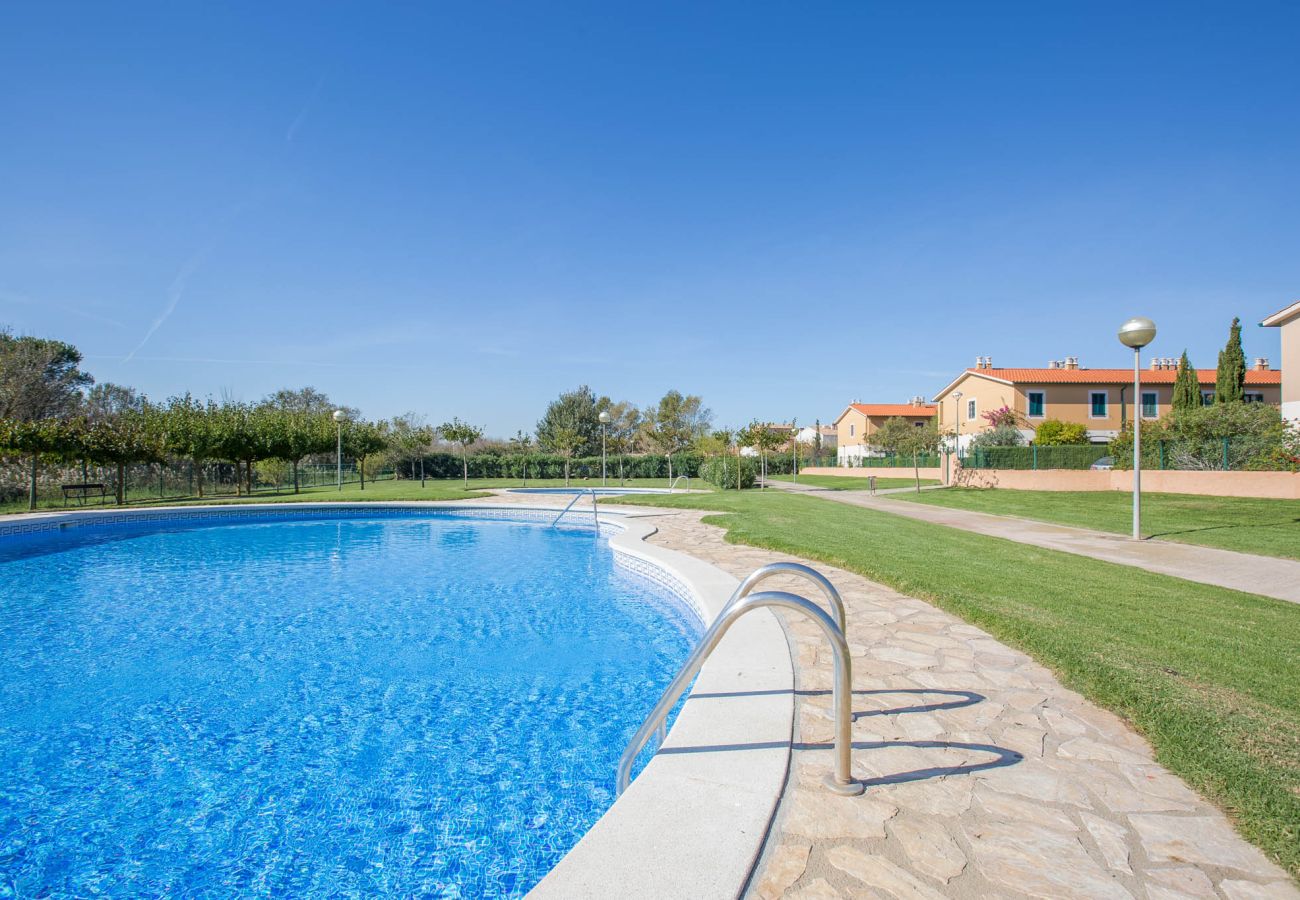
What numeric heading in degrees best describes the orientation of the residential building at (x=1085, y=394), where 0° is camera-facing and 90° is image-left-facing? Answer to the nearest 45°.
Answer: approximately 0°

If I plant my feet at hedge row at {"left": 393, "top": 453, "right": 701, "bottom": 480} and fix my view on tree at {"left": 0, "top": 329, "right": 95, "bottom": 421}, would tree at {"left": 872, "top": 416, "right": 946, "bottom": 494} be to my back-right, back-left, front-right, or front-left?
back-left

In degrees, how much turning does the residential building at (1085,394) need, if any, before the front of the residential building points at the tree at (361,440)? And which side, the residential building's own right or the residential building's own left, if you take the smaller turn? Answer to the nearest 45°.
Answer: approximately 45° to the residential building's own right

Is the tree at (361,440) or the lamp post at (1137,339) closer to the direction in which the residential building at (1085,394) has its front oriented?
the lamp post

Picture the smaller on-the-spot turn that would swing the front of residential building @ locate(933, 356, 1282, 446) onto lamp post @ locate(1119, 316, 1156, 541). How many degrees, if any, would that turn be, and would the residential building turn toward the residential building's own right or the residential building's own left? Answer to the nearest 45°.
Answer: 0° — it already faces it

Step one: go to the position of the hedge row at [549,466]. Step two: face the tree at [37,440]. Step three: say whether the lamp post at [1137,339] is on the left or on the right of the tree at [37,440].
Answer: left

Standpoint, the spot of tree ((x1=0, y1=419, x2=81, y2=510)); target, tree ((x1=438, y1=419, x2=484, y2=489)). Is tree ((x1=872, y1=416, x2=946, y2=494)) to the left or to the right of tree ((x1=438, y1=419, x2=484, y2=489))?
right

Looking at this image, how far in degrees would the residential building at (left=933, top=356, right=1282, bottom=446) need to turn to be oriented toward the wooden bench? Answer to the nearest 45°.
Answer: approximately 45° to its right

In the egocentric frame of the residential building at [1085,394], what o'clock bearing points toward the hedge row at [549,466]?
The hedge row is roughly at 2 o'clock from the residential building.

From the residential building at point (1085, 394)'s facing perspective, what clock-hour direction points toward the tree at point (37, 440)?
The tree is roughly at 1 o'clock from the residential building.

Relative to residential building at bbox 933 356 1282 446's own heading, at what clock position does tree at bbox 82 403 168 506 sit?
The tree is roughly at 1 o'clock from the residential building.
